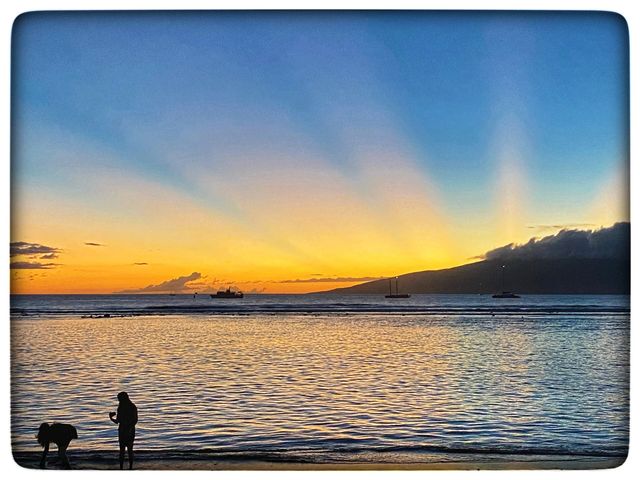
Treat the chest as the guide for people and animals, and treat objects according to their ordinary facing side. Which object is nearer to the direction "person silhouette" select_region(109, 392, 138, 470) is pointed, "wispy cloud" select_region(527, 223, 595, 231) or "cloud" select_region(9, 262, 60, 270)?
the cloud

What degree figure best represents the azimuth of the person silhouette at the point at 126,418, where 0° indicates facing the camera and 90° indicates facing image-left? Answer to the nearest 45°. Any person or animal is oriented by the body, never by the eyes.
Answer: approximately 90°

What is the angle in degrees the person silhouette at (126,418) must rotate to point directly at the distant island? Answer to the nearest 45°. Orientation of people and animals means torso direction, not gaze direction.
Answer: approximately 135° to its right

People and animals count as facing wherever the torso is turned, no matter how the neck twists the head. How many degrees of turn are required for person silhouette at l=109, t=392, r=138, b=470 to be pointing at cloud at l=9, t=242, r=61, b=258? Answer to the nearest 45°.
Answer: approximately 45° to its right
